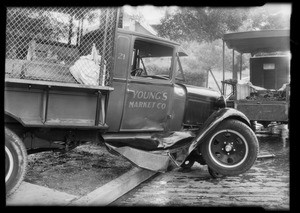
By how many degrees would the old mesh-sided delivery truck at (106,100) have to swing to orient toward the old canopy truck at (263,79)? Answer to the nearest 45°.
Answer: approximately 45° to its left

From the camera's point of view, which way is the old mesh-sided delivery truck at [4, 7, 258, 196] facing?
to the viewer's right
